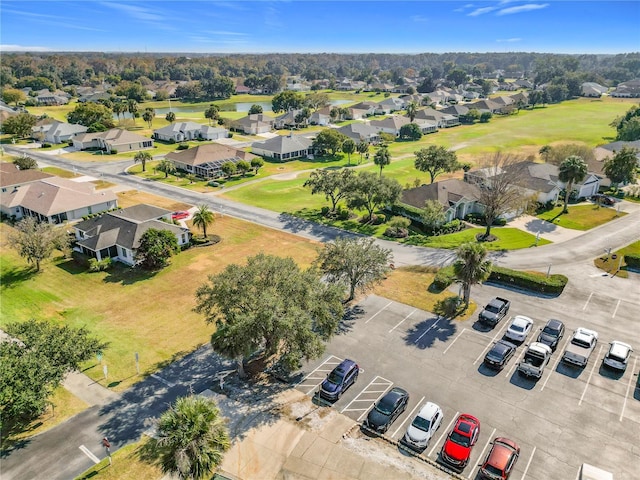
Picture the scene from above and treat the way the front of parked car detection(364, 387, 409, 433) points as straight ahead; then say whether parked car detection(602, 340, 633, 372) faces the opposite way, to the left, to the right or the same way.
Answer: the opposite way

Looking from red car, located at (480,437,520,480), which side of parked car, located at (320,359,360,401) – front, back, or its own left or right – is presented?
left

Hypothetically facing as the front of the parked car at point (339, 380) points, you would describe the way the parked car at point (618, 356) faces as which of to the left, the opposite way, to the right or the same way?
the opposite way

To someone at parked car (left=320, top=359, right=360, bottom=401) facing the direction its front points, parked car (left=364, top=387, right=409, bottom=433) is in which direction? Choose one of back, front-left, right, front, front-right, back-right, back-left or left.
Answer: left

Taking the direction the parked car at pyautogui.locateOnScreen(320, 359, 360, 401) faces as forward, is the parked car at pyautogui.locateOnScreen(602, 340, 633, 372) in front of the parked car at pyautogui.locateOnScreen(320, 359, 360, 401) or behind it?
behind

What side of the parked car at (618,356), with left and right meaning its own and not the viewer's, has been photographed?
back

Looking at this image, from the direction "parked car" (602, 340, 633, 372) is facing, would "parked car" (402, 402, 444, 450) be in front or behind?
behind

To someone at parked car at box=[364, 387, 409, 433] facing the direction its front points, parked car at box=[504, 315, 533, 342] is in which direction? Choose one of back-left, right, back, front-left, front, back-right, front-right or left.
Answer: back

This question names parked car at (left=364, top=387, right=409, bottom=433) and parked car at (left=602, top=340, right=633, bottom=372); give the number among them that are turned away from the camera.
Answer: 1

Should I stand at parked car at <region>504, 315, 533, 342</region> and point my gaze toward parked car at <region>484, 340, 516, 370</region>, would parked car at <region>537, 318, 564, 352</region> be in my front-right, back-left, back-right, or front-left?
back-left

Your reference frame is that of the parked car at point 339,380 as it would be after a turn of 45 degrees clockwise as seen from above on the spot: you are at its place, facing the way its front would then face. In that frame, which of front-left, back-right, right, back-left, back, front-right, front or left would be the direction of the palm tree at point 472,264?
back-right

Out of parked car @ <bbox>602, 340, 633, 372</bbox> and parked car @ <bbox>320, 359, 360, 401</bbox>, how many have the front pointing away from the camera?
1

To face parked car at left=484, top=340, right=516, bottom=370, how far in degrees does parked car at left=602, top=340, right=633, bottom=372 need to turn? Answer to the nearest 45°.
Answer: approximately 135° to its left

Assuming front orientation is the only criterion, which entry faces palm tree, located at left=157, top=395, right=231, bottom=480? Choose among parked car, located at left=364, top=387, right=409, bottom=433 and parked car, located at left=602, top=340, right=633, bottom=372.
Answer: parked car, located at left=364, top=387, right=409, bottom=433

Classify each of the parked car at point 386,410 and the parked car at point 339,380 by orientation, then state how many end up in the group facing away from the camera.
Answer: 0

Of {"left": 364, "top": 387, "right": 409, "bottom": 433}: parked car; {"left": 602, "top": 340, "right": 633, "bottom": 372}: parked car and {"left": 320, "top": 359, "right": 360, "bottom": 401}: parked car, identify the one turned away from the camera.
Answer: {"left": 602, "top": 340, "right": 633, "bottom": 372}: parked car
